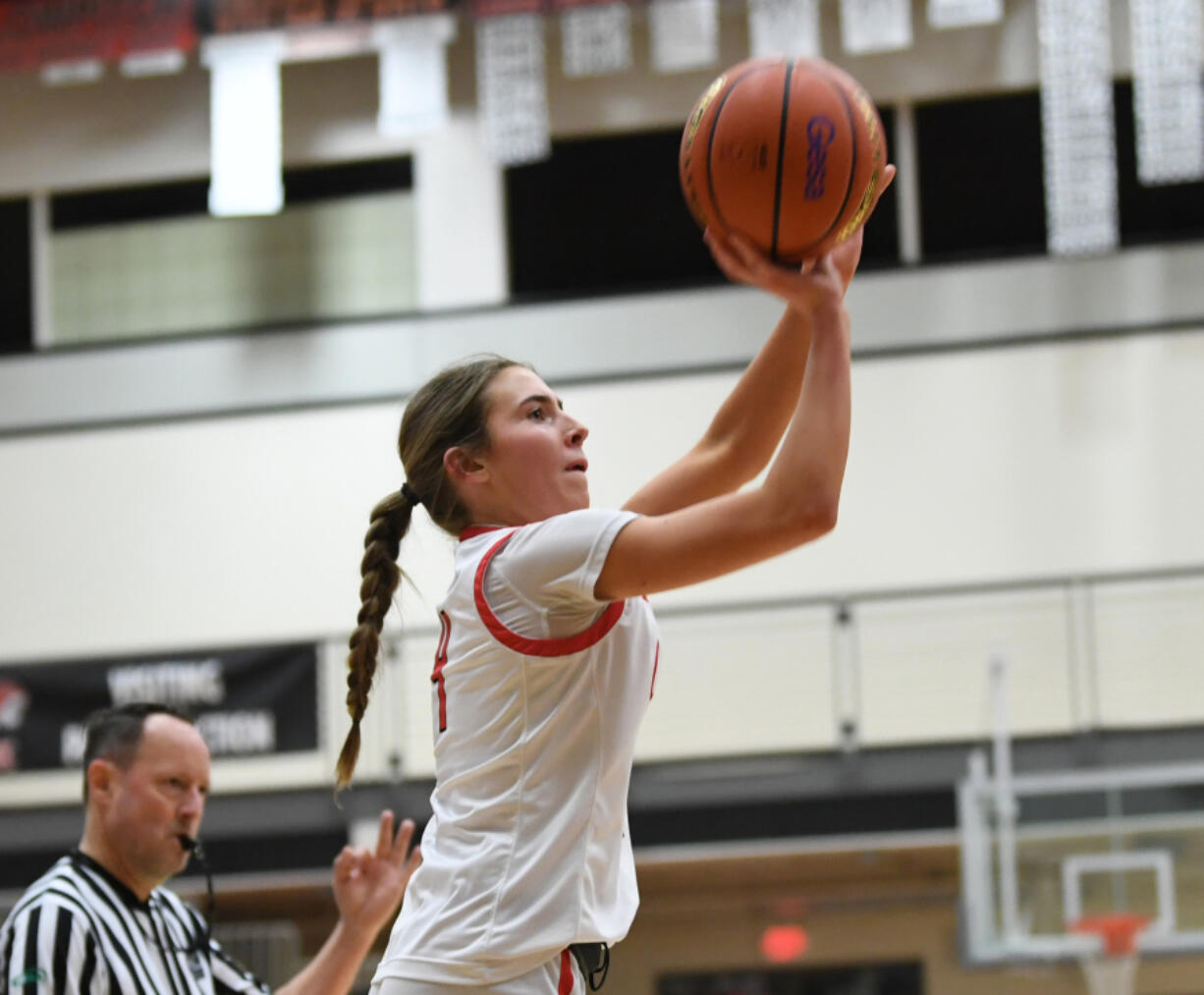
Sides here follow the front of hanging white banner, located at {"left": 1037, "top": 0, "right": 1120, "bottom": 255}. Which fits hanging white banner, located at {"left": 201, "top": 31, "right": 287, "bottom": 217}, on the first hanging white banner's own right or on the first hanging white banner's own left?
on the first hanging white banner's own right

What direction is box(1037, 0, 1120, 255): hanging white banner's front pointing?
toward the camera

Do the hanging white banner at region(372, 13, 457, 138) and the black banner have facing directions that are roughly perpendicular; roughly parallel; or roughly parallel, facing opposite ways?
roughly parallel

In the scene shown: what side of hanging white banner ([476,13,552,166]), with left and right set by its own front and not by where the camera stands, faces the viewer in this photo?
front

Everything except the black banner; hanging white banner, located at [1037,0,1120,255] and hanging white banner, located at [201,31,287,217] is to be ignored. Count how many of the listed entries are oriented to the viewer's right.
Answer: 0

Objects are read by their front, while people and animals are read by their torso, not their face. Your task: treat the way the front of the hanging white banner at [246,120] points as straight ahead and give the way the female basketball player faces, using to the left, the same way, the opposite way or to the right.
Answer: to the left

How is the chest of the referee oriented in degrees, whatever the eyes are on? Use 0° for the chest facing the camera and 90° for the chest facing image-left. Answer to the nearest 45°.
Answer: approximately 315°

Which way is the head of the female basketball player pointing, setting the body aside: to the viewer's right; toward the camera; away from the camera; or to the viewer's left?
to the viewer's right

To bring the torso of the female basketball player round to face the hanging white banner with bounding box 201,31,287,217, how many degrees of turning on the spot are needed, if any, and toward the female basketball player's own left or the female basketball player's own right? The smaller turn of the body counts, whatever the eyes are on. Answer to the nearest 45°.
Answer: approximately 90° to the female basketball player's own left

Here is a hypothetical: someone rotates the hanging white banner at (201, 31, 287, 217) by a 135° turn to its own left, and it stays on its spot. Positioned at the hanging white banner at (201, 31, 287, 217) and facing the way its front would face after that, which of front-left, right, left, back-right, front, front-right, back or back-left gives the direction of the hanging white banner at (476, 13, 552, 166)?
right

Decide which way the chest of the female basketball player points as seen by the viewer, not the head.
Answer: to the viewer's right

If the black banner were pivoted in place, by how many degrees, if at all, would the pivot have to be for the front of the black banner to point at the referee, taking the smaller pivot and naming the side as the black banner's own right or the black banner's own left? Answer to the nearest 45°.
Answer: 0° — it already faces them

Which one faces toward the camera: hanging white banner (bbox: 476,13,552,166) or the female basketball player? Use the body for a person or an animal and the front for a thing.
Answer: the hanging white banner

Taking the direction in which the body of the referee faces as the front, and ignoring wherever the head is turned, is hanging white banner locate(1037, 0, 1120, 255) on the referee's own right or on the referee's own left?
on the referee's own left

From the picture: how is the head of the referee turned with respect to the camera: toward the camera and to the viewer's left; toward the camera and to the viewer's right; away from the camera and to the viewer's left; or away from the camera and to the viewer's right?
toward the camera and to the viewer's right
